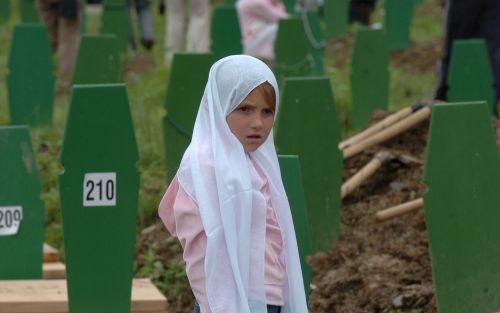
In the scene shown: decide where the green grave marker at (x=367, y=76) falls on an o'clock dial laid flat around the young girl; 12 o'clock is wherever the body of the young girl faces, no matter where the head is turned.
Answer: The green grave marker is roughly at 8 o'clock from the young girl.

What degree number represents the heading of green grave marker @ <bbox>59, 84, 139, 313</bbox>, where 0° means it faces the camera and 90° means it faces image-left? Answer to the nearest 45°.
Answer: approximately 0°

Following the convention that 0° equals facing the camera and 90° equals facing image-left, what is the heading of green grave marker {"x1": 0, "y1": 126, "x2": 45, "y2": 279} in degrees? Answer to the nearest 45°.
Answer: approximately 0°

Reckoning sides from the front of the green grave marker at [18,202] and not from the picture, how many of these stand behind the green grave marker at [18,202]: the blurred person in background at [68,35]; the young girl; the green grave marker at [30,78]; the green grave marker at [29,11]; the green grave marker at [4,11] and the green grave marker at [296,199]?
4

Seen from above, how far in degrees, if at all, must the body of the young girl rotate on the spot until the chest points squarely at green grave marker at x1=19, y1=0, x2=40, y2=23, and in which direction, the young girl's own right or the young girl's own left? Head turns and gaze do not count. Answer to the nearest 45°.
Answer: approximately 135° to the young girl's own left

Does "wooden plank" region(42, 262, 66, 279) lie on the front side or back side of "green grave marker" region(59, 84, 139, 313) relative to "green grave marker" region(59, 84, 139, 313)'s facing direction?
on the back side

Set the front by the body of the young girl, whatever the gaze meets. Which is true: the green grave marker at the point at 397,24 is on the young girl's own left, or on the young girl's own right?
on the young girl's own left

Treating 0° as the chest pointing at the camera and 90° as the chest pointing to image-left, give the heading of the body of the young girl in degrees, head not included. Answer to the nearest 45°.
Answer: approximately 315°

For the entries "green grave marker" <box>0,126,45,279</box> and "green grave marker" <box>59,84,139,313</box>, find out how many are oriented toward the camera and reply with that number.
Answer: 2
